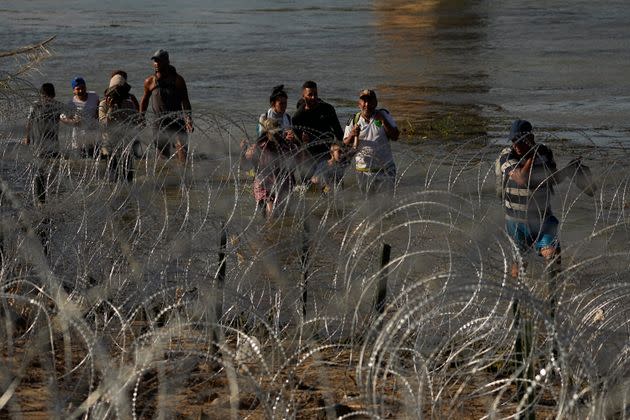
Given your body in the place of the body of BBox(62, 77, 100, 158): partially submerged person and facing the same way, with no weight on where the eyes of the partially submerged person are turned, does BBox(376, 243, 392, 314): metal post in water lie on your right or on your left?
on your left

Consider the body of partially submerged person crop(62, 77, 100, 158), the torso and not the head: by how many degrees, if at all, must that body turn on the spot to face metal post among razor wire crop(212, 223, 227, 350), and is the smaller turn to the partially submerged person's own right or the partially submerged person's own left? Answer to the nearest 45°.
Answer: approximately 45° to the partially submerged person's own left

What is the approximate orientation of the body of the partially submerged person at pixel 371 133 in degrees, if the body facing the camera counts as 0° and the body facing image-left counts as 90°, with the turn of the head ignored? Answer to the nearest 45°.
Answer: approximately 0°

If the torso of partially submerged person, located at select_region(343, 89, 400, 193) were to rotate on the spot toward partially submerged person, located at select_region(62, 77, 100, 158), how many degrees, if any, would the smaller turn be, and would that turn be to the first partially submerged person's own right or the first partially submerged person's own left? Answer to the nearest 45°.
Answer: approximately 90° to the first partially submerged person's own right

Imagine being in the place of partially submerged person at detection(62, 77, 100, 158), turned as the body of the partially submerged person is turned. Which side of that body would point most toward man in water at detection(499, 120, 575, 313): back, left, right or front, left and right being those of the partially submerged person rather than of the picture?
left

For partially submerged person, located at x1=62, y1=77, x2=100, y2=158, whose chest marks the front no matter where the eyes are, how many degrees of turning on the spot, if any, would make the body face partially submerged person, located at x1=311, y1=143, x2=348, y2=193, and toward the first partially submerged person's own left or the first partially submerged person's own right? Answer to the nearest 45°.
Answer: approximately 90° to the first partially submerged person's own left
